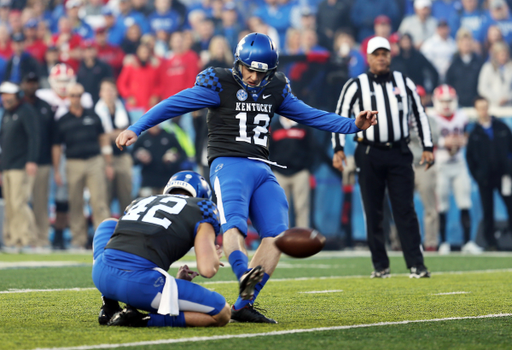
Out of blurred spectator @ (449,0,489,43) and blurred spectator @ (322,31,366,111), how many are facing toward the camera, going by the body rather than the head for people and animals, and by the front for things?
2

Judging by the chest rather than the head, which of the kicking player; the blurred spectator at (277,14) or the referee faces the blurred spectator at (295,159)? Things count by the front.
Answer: the blurred spectator at (277,14)

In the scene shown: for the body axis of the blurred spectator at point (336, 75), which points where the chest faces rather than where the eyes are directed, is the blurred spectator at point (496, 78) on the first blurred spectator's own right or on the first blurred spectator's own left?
on the first blurred spectator's own left

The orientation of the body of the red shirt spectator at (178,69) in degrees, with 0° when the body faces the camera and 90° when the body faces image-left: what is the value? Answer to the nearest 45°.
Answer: approximately 0°

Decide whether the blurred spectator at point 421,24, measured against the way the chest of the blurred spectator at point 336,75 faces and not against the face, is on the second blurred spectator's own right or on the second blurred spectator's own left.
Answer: on the second blurred spectator's own left

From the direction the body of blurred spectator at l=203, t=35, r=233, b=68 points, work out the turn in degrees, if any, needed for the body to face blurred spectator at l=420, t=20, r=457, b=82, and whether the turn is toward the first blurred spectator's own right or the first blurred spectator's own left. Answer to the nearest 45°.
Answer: approximately 90° to the first blurred spectator's own left

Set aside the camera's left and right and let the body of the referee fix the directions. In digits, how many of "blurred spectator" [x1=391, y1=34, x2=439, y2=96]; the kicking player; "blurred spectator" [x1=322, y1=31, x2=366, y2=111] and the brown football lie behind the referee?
2
